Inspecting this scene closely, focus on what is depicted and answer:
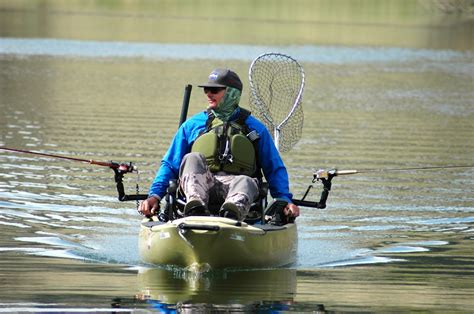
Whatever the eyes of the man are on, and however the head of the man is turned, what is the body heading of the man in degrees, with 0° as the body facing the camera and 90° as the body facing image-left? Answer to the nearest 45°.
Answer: approximately 0°

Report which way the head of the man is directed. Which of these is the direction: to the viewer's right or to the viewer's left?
to the viewer's left
